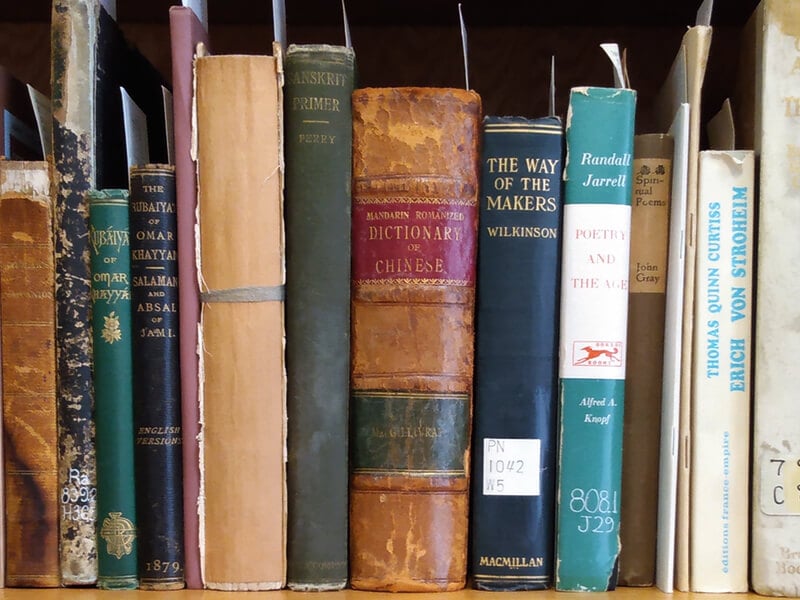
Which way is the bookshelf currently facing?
toward the camera

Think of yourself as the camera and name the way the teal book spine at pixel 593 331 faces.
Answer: facing the viewer
